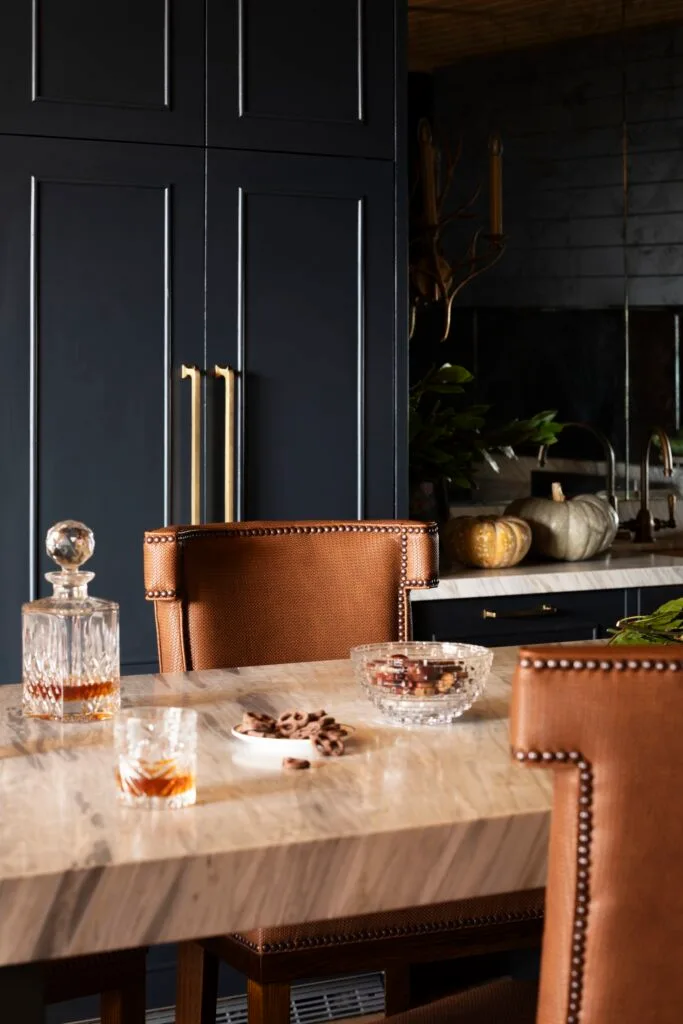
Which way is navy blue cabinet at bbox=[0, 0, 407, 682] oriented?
toward the camera

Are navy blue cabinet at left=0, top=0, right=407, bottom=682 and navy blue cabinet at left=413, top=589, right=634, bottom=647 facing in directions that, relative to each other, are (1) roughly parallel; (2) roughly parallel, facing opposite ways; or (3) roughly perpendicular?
roughly parallel

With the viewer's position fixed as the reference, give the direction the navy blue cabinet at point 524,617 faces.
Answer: facing the viewer

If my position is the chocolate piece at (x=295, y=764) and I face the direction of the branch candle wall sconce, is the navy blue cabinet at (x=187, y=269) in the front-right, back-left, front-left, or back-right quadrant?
front-left

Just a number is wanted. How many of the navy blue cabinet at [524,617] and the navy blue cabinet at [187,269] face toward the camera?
2

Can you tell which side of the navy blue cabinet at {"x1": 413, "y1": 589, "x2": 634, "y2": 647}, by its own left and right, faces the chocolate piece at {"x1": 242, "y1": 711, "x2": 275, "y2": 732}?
front

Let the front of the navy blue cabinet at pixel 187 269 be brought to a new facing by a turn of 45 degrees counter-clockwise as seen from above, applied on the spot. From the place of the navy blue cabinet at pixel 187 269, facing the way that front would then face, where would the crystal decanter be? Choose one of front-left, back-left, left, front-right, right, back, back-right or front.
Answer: front-right

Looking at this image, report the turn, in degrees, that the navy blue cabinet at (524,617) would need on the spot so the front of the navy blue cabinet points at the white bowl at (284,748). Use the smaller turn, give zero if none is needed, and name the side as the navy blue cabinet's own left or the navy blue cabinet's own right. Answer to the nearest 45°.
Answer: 0° — it already faces it

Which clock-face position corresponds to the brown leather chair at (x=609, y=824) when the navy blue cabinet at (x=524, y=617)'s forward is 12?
The brown leather chair is roughly at 12 o'clock from the navy blue cabinet.
